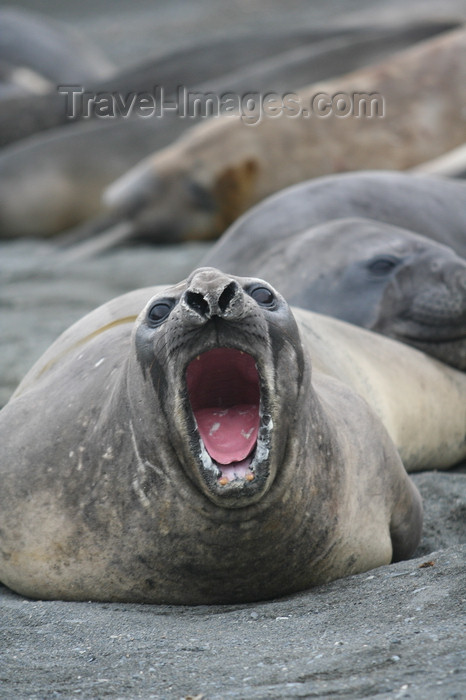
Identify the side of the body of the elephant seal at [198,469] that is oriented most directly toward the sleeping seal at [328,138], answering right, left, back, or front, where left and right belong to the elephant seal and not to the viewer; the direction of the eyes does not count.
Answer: back

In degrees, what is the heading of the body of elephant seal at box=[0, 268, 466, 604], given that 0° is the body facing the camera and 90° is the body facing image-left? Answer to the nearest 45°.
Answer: approximately 0°

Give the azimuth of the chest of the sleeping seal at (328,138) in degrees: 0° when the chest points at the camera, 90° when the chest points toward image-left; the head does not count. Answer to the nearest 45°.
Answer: approximately 90°

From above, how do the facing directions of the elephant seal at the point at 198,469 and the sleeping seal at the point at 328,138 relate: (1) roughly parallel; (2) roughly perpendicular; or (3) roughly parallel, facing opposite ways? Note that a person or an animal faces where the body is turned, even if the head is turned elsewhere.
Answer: roughly perpendicular

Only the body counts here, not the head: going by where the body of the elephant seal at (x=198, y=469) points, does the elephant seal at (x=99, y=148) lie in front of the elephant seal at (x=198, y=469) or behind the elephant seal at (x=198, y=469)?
behind

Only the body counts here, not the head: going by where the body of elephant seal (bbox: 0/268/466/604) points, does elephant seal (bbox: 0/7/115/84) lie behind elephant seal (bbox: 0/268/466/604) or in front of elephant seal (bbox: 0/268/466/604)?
behind

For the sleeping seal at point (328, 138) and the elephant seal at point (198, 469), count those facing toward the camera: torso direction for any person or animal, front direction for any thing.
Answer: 1

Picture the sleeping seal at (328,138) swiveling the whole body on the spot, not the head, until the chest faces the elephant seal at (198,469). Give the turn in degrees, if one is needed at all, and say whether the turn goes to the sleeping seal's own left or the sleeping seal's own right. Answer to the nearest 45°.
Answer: approximately 90° to the sleeping seal's own left

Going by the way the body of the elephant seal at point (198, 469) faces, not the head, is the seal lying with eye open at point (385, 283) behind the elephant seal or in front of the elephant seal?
behind

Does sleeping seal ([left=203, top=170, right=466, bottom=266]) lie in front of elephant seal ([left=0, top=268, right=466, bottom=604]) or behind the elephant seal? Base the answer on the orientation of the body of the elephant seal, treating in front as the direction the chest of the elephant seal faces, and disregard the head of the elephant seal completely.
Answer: behind

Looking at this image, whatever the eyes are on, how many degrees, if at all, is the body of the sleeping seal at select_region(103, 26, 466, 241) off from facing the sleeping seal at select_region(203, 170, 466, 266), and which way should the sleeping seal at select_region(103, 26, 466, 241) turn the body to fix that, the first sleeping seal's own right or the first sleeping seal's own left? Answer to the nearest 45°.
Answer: approximately 90° to the first sleeping seal's own left
